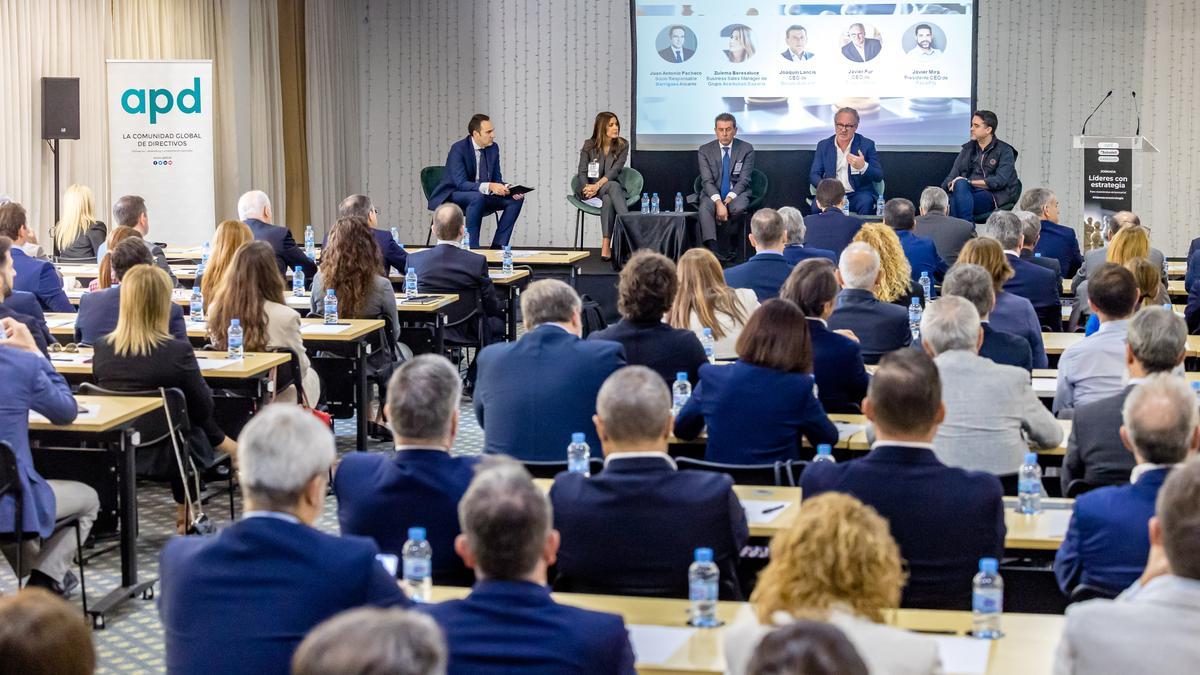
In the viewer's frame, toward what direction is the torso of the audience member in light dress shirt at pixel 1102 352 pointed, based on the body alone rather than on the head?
away from the camera

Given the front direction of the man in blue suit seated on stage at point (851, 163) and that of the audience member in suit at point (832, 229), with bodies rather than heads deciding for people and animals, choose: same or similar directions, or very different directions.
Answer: very different directions

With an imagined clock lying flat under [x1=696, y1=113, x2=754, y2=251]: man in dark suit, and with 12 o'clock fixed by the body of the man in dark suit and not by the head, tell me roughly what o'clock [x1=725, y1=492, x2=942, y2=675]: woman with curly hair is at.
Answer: The woman with curly hair is roughly at 12 o'clock from the man in dark suit.

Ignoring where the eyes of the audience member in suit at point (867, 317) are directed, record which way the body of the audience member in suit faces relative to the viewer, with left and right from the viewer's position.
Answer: facing away from the viewer

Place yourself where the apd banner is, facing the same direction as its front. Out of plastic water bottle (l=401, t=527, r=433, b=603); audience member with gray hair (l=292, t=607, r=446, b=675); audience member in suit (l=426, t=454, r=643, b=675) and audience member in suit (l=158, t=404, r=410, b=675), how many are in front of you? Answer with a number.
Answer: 4

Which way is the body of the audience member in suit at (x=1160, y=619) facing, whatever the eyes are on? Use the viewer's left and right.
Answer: facing away from the viewer

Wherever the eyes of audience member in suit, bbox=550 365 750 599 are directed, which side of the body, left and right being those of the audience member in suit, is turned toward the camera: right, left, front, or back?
back

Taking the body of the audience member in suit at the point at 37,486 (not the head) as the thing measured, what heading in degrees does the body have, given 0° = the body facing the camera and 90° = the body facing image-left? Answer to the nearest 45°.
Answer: approximately 225°

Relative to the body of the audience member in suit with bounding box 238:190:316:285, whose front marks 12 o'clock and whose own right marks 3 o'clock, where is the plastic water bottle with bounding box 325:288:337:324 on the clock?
The plastic water bottle is roughly at 4 o'clock from the audience member in suit.

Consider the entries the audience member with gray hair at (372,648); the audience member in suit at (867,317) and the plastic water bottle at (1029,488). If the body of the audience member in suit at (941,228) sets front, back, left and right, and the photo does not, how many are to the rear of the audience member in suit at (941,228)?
3

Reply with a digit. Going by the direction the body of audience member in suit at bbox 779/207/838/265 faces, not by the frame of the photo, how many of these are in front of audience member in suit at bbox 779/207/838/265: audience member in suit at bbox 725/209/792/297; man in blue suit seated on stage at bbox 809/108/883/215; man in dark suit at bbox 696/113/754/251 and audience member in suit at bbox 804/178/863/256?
3

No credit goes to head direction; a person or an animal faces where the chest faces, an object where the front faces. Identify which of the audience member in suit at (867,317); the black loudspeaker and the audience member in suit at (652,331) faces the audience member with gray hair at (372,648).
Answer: the black loudspeaker

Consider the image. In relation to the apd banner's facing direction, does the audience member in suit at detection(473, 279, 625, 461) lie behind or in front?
in front

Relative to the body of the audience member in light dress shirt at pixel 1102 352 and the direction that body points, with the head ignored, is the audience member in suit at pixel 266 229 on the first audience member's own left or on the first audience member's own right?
on the first audience member's own left

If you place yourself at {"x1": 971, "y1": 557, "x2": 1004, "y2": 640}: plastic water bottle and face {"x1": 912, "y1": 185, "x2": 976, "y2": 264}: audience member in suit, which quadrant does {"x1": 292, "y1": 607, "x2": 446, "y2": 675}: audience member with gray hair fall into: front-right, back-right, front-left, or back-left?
back-left

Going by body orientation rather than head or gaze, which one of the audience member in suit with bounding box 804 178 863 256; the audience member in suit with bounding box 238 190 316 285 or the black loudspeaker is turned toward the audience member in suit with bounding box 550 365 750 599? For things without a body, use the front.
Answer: the black loudspeaker

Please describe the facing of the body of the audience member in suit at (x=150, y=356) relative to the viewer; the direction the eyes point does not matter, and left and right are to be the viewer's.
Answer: facing away from the viewer and to the right of the viewer
